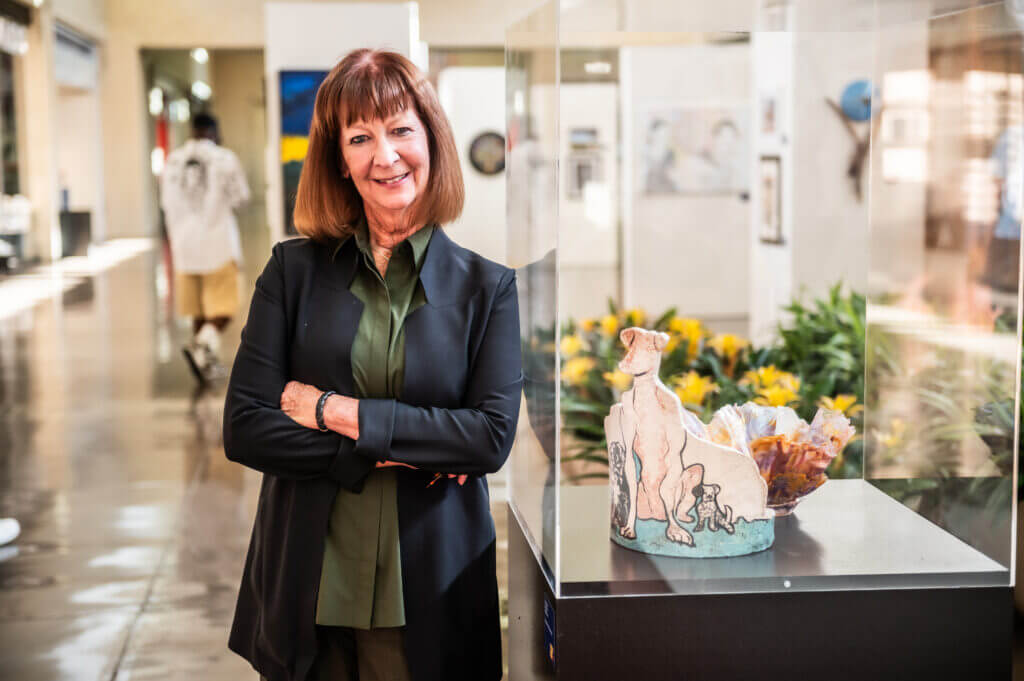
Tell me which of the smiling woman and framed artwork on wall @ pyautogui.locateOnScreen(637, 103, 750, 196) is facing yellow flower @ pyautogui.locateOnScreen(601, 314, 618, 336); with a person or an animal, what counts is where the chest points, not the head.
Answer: the framed artwork on wall

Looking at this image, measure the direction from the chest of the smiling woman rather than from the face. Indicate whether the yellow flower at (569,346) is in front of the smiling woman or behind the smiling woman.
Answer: behind

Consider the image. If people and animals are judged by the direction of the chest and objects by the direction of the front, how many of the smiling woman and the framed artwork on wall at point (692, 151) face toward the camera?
2

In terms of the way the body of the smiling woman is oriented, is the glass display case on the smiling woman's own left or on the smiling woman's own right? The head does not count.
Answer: on the smiling woman's own left

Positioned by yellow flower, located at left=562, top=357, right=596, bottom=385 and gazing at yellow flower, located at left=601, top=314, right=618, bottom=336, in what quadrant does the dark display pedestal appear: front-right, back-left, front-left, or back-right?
back-right

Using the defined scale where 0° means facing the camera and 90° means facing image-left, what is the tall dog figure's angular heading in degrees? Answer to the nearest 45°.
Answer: approximately 45°

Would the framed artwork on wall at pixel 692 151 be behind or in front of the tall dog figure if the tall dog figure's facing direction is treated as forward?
behind

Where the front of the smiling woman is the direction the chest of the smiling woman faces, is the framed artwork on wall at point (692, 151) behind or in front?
behind

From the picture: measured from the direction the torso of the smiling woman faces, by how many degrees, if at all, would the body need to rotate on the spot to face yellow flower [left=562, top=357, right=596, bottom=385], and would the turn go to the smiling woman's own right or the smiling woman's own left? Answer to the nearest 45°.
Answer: approximately 180°

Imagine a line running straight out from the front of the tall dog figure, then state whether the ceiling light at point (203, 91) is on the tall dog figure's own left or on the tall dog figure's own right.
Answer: on the tall dog figure's own right

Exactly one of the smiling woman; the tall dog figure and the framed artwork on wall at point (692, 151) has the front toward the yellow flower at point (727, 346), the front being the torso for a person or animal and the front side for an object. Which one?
the framed artwork on wall
